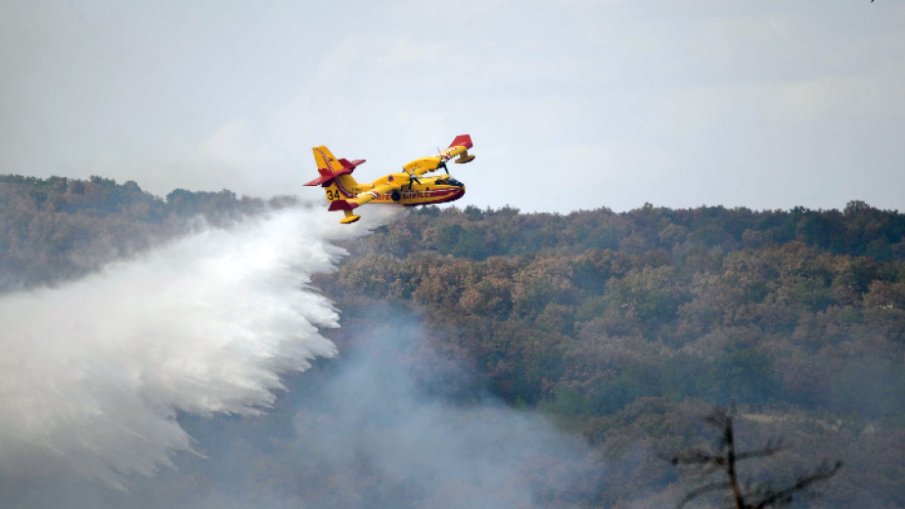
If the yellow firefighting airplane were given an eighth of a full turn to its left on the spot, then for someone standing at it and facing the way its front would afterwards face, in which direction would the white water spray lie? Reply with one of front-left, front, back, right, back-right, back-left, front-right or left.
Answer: back

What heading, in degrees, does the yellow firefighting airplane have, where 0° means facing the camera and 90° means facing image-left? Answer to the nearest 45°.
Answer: approximately 315°
